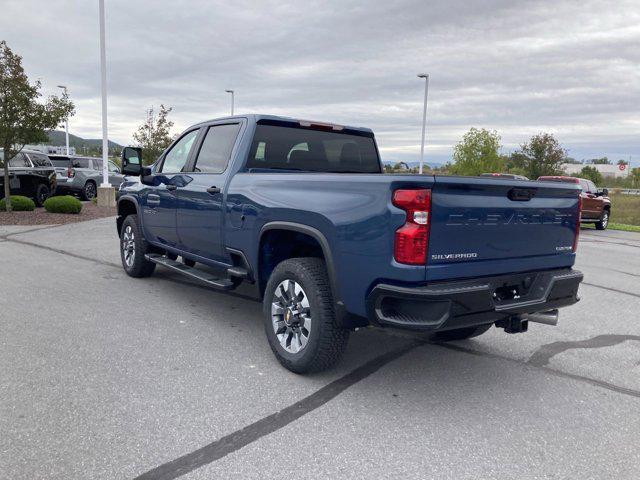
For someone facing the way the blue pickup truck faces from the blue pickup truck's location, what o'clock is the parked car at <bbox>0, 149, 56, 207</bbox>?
The parked car is roughly at 12 o'clock from the blue pickup truck.

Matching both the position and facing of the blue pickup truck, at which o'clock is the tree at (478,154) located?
The tree is roughly at 2 o'clock from the blue pickup truck.

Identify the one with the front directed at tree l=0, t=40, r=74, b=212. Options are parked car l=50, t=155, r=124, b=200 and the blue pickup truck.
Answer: the blue pickup truck

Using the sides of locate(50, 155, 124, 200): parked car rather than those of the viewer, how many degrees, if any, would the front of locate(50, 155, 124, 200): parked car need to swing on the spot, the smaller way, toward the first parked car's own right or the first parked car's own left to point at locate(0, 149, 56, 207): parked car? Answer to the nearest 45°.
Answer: approximately 135° to the first parked car's own right

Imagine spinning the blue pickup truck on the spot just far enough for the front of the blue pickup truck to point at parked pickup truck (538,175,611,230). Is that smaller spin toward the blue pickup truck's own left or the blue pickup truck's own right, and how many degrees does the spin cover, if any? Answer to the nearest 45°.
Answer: approximately 90° to the blue pickup truck's own right

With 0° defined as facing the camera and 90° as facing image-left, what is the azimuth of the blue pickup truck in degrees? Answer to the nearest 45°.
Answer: approximately 135°

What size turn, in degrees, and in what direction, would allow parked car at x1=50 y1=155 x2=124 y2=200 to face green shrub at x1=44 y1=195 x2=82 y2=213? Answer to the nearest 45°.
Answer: approximately 135° to its right

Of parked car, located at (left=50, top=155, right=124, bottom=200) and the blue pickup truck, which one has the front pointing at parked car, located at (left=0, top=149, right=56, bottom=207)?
the blue pickup truck

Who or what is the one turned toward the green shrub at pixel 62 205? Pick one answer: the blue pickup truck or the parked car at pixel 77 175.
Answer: the blue pickup truck

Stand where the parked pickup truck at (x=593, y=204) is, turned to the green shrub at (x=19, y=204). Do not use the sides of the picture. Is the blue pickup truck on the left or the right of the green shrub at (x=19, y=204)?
left
